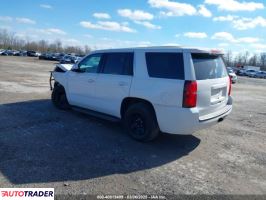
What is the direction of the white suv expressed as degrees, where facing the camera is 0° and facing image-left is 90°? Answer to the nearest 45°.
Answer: approximately 135°
